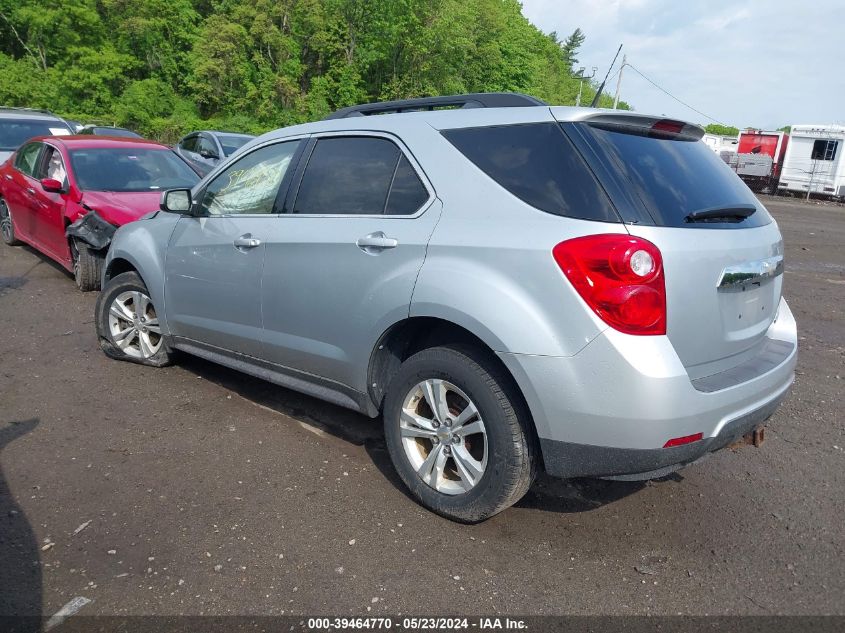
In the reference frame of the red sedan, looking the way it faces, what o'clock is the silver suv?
The silver suv is roughly at 1 o'clock from the red sedan.

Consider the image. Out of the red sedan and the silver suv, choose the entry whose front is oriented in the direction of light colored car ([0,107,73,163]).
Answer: the silver suv

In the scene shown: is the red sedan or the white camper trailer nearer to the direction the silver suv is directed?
the red sedan

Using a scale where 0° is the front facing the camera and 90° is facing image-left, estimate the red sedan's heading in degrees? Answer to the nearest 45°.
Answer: approximately 315°

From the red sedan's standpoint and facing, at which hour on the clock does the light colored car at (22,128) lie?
The light colored car is roughly at 7 o'clock from the red sedan.

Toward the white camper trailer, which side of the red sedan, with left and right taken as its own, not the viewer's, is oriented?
left

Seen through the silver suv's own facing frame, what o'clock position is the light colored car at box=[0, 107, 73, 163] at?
The light colored car is roughly at 12 o'clock from the silver suv.

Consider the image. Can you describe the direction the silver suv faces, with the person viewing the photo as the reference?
facing away from the viewer and to the left of the viewer

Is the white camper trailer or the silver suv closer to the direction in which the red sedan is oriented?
the silver suv

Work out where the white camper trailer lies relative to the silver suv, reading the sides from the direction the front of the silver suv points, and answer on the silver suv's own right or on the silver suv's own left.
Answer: on the silver suv's own right

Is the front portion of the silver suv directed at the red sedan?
yes
